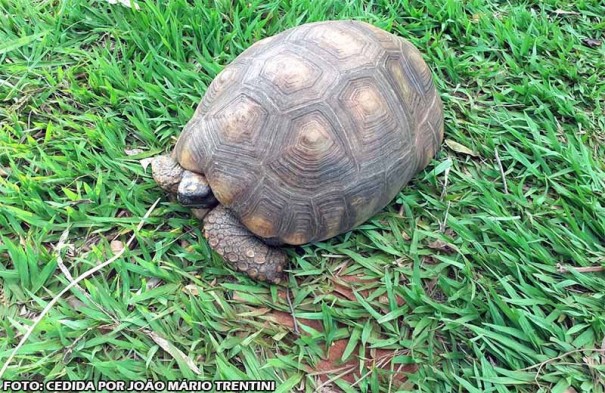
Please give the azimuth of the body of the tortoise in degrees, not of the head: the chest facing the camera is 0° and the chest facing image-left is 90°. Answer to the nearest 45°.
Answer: approximately 45°

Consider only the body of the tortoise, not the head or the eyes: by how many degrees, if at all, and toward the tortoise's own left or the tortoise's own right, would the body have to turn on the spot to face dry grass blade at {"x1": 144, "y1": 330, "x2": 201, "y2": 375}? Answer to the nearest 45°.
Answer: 0° — it already faces it
